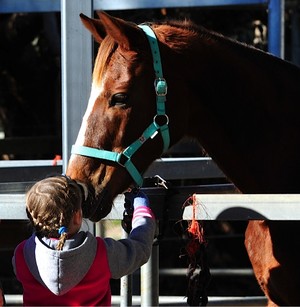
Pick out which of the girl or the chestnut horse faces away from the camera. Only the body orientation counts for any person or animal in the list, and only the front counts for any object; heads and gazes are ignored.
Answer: the girl

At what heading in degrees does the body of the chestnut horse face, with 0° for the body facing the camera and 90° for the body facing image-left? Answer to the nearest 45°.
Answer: approximately 90°

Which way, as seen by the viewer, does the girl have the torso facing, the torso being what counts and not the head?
away from the camera

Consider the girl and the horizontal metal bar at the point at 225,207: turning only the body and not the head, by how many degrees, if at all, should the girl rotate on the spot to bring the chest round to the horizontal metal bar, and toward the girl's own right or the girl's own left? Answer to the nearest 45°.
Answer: approximately 90° to the girl's own right

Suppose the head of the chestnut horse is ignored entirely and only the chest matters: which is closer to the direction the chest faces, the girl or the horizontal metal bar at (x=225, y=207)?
the girl

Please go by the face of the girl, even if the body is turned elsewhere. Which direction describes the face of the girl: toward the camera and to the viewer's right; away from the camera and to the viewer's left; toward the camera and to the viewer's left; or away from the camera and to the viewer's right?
away from the camera and to the viewer's right
